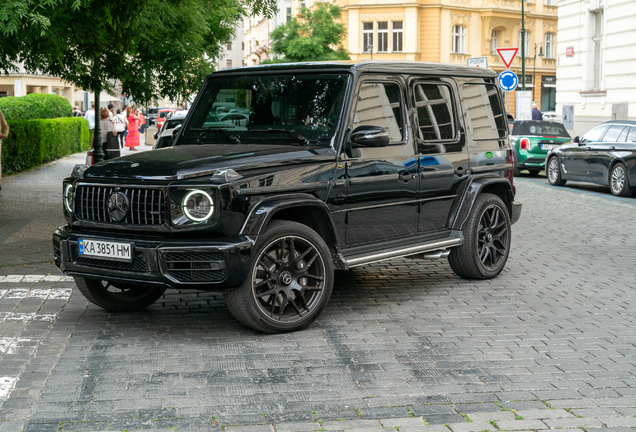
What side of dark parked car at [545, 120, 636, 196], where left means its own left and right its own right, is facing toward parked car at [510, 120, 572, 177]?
front

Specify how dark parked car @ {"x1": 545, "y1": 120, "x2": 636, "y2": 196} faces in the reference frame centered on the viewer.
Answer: facing away from the viewer and to the left of the viewer

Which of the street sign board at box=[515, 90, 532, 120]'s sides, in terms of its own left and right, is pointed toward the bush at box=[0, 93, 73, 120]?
right

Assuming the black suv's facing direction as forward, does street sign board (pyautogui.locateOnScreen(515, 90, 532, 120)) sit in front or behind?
behind

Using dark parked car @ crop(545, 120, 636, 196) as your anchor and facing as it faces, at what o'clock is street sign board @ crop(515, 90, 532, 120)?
The street sign board is roughly at 1 o'clock from the dark parked car.

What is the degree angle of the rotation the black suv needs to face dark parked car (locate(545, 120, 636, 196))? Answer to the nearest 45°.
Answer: approximately 180°

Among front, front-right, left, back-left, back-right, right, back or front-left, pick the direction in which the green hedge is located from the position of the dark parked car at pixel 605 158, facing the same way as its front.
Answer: front-left

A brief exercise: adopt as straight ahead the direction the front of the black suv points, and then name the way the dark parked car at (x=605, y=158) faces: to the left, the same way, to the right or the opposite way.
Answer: to the right

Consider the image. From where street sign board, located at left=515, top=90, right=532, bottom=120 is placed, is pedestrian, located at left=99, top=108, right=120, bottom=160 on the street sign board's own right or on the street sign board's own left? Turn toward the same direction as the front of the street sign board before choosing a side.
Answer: on the street sign board's own right

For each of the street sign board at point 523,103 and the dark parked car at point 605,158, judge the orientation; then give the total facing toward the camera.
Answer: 1

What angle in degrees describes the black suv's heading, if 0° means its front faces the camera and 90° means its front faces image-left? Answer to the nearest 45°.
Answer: approximately 45°

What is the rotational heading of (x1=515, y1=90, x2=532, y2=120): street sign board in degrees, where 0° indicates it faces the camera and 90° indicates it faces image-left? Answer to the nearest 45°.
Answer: approximately 0°

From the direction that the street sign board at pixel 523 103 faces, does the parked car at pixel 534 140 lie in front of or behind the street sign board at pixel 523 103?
in front
